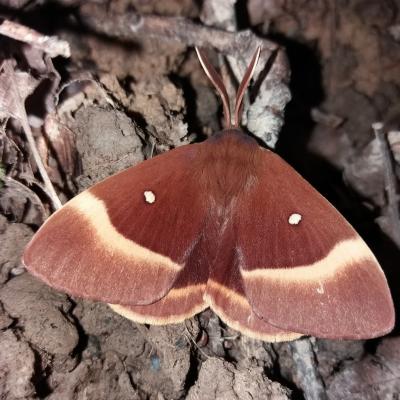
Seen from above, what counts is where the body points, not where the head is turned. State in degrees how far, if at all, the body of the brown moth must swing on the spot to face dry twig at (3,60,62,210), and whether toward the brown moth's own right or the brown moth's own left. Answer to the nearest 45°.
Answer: approximately 45° to the brown moth's own left

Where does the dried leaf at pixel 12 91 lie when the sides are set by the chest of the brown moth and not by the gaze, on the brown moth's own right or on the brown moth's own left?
on the brown moth's own left

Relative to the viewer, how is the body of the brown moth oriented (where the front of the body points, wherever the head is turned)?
away from the camera
